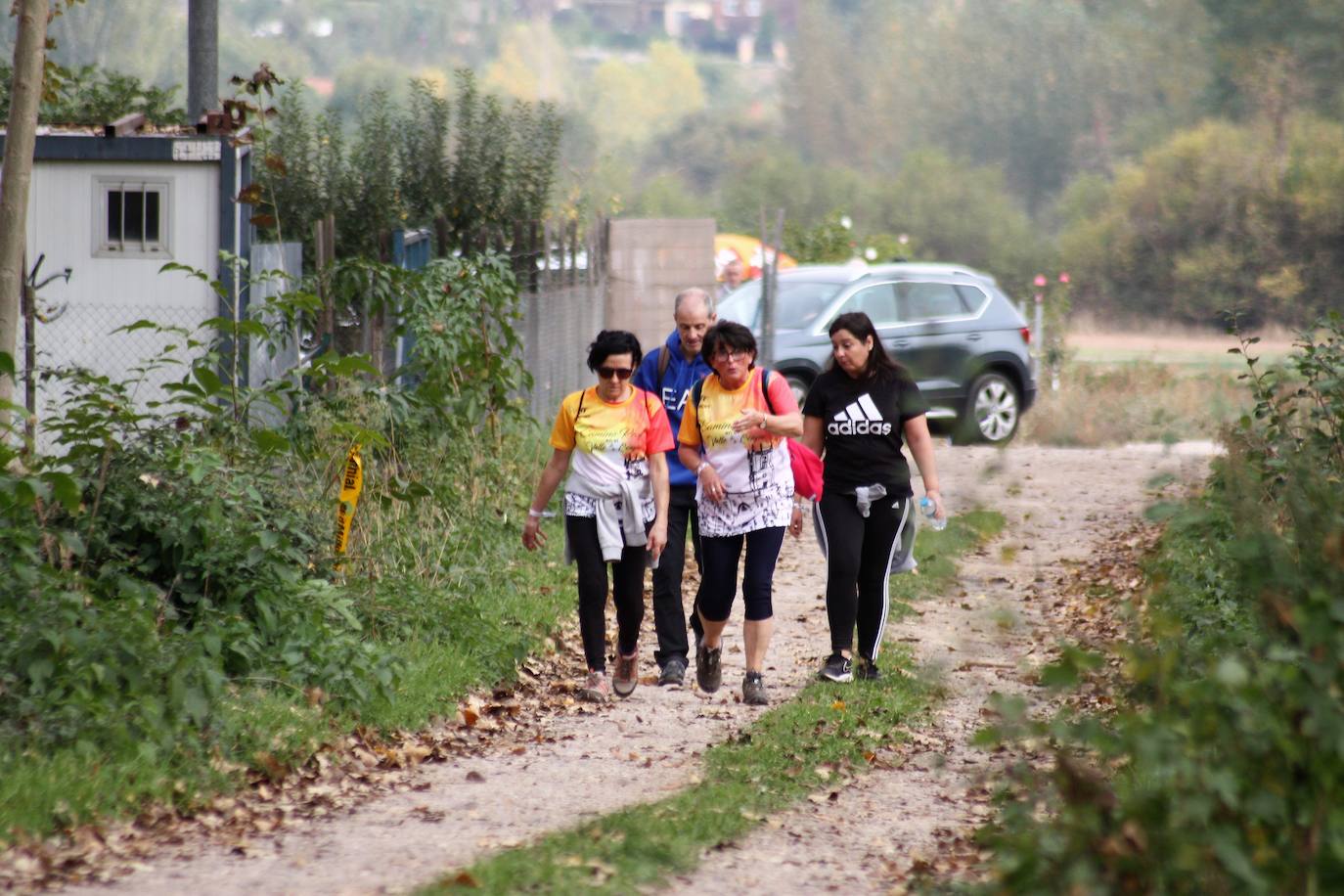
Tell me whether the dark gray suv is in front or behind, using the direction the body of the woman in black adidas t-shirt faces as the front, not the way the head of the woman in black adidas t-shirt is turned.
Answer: behind

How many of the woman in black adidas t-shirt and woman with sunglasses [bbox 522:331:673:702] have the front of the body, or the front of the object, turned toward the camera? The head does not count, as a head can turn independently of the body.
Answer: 2

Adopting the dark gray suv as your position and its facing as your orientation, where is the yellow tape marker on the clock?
The yellow tape marker is roughly at 11 o'clock from the dark gray suv.

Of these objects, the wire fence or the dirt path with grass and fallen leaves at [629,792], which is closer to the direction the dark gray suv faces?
the wire fence

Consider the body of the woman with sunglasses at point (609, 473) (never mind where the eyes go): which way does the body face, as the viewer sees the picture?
toward the camera

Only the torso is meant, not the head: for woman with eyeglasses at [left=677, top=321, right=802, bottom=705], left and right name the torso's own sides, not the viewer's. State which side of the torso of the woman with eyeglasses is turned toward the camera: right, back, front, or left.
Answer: front

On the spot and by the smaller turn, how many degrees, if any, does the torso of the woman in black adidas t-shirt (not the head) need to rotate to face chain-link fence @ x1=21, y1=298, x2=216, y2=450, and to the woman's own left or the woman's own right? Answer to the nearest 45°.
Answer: approximately 135° to the woman's own right

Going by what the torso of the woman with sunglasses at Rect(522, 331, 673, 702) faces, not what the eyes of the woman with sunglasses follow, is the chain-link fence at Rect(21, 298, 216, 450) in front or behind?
behind

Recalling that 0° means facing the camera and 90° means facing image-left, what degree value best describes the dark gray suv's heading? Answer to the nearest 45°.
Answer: approximately 45°

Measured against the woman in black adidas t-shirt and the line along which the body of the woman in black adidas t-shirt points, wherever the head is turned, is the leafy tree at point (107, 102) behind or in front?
behind

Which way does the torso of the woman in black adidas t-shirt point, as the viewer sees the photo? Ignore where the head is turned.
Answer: toward the camera
